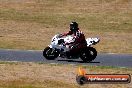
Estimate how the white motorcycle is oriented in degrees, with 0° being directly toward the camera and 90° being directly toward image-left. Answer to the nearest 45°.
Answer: approximately 90°
